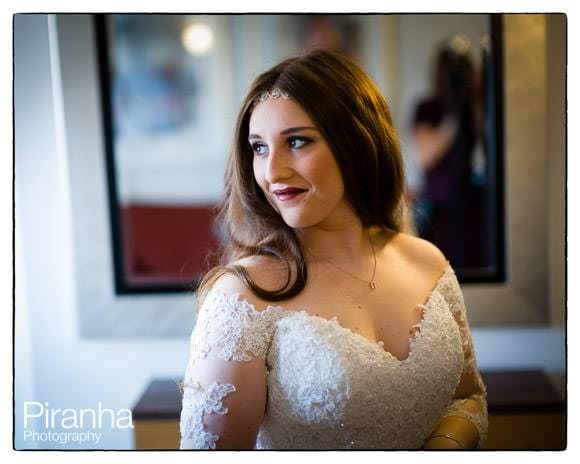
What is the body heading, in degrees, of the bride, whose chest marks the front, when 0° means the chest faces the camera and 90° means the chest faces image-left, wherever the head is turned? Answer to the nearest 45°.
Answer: approximately 315°

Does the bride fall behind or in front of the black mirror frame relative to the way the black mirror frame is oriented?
in front

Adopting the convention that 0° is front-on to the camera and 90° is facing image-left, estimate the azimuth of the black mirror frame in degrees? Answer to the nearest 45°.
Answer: approximately 0°

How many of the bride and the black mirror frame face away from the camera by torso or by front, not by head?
0

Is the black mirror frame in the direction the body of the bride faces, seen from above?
no

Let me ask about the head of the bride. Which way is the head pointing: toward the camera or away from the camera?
toward the camera
